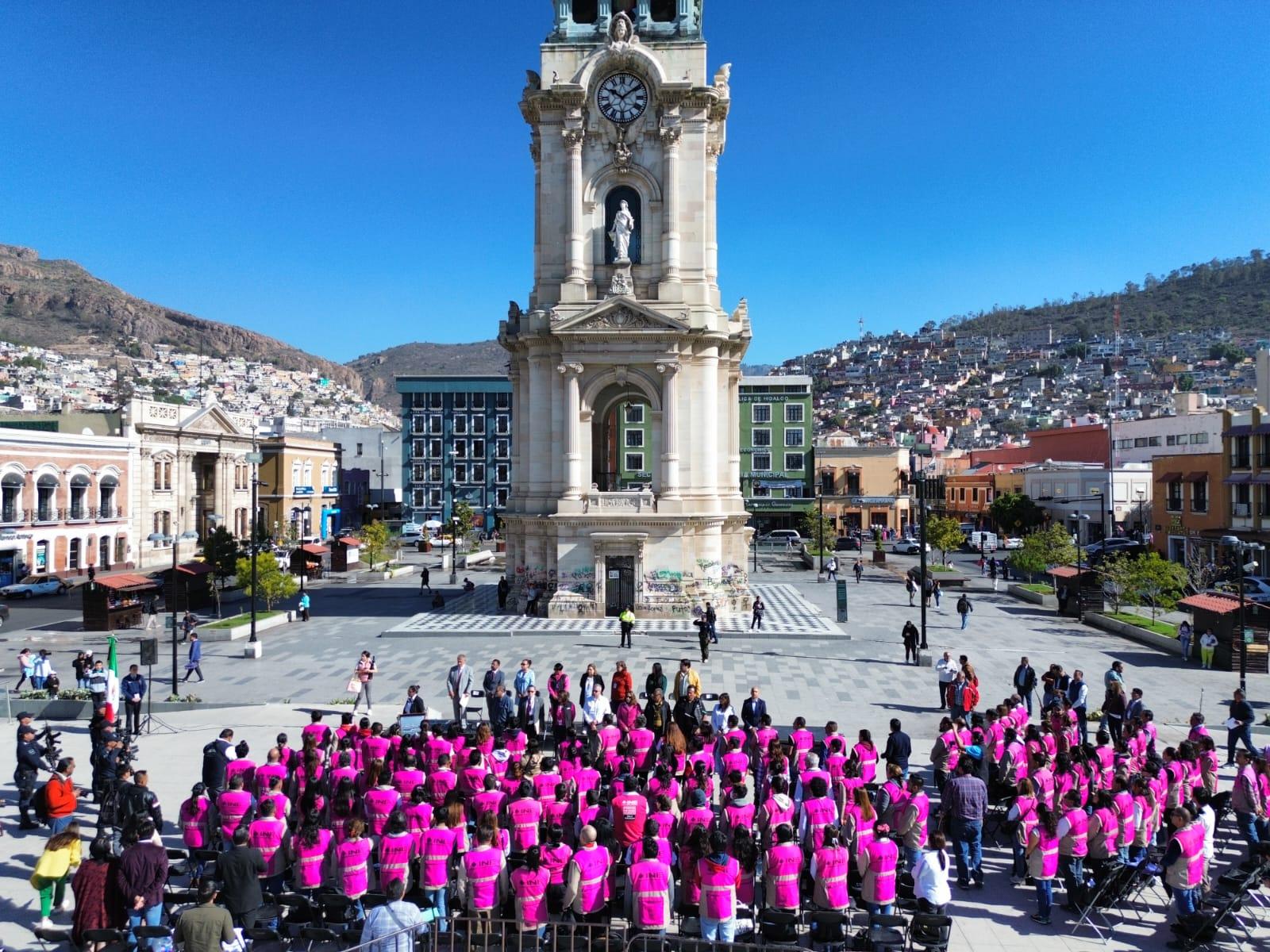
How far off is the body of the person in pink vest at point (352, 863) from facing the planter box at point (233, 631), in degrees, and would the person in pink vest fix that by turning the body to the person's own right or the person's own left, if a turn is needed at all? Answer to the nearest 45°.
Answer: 0° — they already face it

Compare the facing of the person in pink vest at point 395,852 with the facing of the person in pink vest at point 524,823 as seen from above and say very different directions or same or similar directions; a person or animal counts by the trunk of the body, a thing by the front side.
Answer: same or similar directions

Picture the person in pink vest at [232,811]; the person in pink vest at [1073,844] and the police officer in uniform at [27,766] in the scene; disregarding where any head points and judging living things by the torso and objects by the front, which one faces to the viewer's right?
the police officer in uniform

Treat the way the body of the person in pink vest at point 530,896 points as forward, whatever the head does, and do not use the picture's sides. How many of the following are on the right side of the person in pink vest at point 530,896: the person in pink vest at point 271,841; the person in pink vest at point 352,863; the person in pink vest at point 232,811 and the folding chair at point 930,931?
1

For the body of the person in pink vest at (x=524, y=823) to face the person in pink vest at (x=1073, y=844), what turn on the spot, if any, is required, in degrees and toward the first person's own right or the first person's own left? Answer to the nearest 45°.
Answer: approximately 90° to the first person's own right

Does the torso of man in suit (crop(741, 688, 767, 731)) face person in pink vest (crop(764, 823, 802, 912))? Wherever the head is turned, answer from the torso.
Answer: yes

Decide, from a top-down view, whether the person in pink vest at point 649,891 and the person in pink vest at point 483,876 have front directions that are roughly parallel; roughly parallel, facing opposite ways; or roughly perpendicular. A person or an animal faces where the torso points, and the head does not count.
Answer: roughly parallel

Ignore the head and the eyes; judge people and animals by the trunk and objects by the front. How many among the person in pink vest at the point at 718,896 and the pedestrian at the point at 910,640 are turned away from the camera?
1

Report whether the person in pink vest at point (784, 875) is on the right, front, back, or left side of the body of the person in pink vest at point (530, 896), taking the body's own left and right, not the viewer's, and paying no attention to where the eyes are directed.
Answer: right

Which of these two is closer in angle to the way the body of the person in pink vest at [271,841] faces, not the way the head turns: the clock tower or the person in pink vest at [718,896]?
the clock tower

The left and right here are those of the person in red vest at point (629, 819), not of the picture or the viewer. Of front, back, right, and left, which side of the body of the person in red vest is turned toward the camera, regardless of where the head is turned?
back

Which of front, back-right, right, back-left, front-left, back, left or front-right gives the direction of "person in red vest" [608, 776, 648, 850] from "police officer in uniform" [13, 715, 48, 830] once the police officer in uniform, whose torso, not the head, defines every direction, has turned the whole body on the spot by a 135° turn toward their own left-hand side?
back

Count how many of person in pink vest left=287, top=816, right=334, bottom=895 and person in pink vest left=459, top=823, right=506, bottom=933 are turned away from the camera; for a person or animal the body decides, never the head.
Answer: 2

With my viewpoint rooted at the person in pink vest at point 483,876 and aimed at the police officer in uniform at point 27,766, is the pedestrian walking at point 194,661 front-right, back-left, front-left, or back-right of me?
front-right

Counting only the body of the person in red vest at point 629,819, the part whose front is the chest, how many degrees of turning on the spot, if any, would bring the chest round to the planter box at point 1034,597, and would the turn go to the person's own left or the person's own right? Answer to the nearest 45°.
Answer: approximately 45° to the person's own right

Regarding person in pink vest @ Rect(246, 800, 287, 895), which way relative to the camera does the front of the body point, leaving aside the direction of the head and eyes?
away from the camera

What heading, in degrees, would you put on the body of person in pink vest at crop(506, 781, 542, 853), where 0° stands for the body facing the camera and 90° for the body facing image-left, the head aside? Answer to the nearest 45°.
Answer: approximately 180°

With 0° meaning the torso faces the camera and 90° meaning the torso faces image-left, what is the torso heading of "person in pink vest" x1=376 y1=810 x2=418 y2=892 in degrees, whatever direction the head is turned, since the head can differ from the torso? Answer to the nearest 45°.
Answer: approximately 180°

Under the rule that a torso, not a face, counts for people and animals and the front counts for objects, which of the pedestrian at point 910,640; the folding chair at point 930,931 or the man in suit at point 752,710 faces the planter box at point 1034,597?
the folding chair

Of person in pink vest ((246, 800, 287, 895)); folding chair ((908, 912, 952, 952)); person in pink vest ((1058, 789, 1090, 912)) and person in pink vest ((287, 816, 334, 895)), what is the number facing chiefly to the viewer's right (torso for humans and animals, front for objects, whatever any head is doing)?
0

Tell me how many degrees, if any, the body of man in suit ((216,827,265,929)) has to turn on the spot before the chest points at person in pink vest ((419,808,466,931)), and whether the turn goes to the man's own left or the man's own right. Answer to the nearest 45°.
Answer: approximately 90° to the man's own right

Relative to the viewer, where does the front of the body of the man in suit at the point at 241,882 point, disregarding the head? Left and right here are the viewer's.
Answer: facing away from the viewer

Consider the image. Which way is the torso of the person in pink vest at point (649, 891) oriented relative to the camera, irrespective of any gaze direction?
away from the camera

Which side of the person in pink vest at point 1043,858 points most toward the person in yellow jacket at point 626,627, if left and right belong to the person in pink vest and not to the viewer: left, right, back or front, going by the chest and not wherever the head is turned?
front
